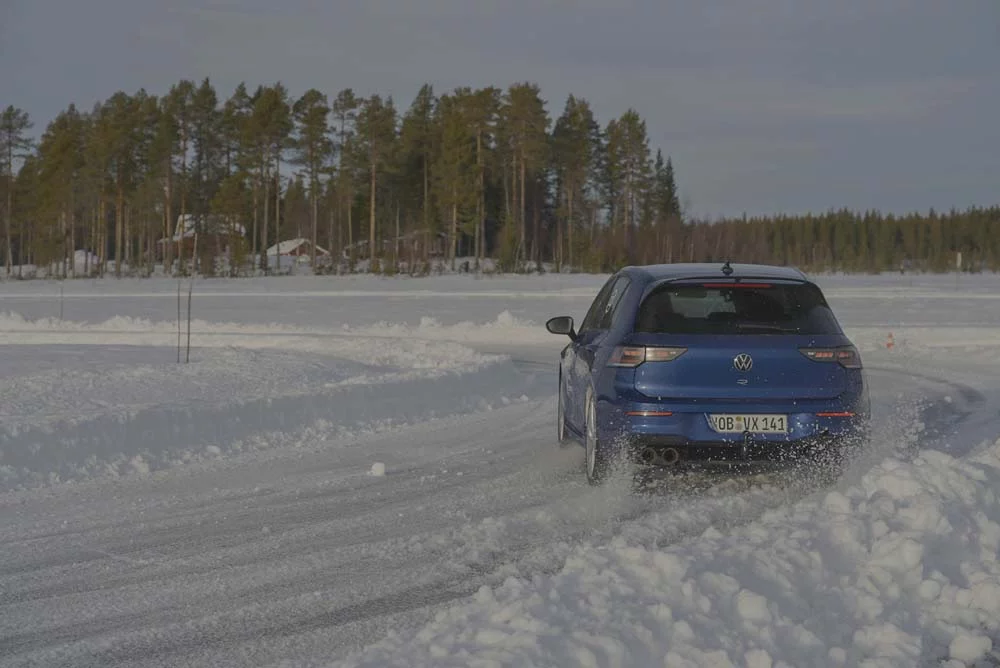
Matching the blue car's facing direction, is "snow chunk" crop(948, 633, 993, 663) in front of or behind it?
behind

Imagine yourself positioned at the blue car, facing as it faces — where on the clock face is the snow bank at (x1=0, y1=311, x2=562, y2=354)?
The snow bank is roughly at 11 o'clock from the blue car.

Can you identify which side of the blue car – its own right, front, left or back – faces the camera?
back

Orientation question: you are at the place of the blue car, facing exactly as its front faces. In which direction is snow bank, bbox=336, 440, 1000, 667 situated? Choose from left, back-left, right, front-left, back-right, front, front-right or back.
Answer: back
